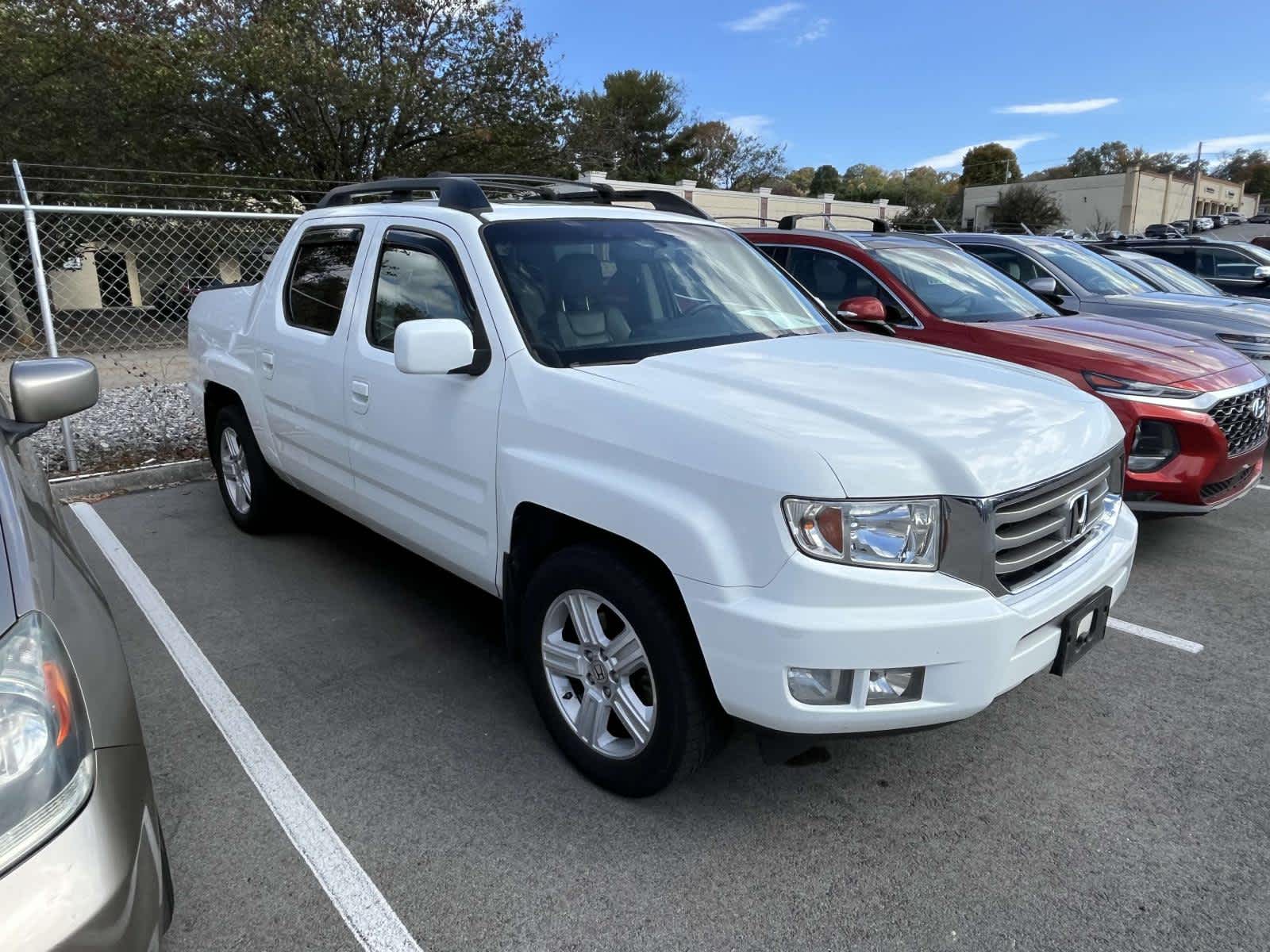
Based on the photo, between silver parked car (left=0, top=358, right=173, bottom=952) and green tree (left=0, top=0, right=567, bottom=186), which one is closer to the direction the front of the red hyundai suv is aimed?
the silver parked car

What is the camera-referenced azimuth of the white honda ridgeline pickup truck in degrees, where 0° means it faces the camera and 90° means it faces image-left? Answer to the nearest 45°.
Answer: approximately 315°

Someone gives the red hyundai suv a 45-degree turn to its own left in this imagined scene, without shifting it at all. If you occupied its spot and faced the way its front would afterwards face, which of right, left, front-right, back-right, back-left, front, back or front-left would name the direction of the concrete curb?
back

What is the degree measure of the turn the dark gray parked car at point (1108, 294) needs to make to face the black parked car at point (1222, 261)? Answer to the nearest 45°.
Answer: approximately 135° to its left

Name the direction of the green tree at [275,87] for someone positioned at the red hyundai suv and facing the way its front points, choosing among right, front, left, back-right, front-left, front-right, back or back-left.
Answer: back

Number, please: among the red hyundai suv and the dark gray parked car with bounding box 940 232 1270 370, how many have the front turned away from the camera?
0

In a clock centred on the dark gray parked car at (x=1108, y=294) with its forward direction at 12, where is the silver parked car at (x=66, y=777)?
The silver parked car is roughly at 2 o'clock from the dark gray parked car.

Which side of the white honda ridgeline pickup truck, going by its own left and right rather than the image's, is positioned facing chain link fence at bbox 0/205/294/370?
back

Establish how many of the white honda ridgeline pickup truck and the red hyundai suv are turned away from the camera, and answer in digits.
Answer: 0

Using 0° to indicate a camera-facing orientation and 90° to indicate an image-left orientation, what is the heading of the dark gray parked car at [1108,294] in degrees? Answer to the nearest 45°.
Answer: approximately 315°
